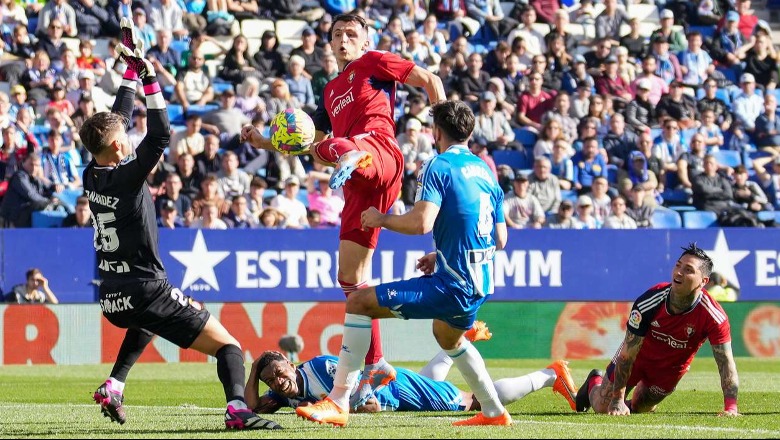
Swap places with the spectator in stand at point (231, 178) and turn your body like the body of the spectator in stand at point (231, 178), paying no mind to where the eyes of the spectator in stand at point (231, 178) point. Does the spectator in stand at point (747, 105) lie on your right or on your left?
on your left

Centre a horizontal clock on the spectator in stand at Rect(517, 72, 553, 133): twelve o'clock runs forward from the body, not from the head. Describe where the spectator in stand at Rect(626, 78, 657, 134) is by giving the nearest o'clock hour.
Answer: the spectator in stand at Rect(626, 78, 657, 134) is roughly at 8 o'clock from the spectator in stand at Rect(517, 72, 553, 133).

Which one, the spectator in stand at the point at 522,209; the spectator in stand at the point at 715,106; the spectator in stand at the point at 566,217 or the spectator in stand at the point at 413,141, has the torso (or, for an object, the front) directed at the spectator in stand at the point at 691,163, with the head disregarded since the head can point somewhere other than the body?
the spectator in stand at the point at 715,106

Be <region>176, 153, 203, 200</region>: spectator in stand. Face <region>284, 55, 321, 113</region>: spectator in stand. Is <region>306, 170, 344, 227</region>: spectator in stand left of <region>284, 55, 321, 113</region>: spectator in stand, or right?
right

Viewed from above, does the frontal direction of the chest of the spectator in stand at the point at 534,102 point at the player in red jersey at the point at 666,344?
yes
